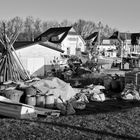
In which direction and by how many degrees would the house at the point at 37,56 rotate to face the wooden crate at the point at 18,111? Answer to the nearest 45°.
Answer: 0° — it already faces it

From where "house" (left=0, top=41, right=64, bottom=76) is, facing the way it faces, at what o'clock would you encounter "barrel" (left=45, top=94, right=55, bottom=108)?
The barrel is roughly at 12 o'clock from the house.

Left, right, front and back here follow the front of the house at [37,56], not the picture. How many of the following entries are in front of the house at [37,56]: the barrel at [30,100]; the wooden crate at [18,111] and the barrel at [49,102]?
3

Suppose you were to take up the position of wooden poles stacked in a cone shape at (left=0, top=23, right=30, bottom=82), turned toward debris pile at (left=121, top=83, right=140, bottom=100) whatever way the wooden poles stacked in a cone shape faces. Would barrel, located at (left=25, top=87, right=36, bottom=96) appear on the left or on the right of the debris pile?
right

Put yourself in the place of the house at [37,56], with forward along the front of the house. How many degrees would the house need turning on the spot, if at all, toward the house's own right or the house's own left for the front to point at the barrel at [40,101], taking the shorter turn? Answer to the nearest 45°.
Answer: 0° — it already faces it

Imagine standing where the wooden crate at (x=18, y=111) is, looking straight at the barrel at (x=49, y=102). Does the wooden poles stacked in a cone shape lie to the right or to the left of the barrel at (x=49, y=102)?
left

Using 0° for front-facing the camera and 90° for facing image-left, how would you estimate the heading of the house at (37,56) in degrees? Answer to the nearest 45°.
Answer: approximately 0°

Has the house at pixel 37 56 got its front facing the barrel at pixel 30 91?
yes

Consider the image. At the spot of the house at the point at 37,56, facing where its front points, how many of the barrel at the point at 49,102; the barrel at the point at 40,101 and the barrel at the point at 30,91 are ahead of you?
3

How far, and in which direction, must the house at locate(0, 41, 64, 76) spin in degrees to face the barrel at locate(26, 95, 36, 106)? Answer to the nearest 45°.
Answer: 0° — it already faces it
